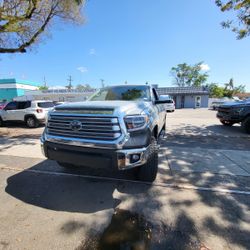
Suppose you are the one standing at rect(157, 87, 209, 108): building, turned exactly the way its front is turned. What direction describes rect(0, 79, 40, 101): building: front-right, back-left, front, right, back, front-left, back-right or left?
right

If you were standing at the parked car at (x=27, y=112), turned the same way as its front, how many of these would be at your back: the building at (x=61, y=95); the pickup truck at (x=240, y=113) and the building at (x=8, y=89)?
1

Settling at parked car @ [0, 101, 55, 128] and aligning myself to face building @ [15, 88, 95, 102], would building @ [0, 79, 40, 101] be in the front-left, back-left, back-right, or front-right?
front-left

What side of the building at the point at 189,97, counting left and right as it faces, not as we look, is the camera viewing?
front

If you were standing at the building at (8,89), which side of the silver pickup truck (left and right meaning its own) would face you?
right

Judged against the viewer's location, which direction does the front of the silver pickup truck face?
facing the viewer and to the left of the viewer

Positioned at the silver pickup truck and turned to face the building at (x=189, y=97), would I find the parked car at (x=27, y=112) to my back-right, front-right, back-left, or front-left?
front-left

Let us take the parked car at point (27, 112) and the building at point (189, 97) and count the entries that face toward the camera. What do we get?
1

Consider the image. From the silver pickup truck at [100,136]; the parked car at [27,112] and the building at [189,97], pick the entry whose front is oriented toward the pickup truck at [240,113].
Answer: the building

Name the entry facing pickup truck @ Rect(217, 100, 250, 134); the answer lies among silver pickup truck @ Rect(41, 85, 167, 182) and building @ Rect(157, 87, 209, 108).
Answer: the building

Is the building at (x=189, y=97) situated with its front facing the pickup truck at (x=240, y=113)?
yes

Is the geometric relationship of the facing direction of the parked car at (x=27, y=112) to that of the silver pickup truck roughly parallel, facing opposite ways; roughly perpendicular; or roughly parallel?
roughly perpendicular

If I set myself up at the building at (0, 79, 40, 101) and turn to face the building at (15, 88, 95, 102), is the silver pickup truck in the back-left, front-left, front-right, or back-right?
front-right

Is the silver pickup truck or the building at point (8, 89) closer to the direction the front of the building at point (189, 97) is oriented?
the silver pickup truck

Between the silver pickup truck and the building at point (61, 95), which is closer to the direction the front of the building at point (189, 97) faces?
the silver pickup truck

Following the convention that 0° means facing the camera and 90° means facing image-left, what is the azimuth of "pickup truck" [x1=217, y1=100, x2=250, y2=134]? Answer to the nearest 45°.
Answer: approximately 45°

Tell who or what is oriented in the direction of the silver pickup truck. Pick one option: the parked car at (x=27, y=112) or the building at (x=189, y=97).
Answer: the building

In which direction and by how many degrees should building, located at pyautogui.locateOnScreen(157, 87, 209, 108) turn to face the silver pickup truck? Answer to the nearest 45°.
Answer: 0° — it already faces it
